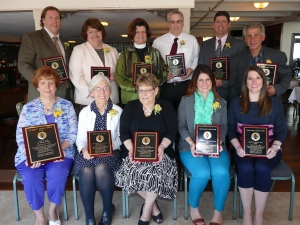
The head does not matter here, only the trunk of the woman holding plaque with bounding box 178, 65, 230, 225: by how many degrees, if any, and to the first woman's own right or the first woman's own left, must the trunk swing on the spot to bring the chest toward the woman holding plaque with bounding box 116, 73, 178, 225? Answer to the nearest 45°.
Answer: approximately 45° to the first woman's own right

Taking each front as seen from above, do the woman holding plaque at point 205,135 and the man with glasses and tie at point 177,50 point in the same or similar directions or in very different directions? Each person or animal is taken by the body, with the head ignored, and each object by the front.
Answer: same or similar directions

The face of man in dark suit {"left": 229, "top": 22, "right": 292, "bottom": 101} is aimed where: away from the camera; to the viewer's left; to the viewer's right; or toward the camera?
toward the camera

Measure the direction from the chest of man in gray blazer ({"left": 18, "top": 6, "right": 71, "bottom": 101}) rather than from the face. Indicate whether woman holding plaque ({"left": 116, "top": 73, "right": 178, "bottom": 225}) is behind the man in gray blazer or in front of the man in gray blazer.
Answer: in front

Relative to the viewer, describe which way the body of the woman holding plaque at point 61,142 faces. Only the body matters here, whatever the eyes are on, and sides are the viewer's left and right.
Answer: facing the viewer

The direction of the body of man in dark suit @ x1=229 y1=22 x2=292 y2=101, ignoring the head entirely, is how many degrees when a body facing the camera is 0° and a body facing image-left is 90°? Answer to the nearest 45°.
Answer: approximately 0°

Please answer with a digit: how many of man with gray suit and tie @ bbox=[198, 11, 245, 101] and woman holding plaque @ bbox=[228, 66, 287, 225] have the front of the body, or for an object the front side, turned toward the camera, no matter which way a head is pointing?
2

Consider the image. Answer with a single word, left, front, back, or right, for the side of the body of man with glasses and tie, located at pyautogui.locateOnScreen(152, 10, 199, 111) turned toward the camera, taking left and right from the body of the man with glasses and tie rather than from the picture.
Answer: front

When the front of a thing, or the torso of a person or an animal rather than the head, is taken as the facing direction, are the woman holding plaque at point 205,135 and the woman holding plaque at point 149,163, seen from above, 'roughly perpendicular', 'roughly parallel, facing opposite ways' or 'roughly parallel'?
roughly parallel

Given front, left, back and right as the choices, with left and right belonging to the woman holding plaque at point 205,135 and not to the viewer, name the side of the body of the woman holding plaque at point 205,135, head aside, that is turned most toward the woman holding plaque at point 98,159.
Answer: right

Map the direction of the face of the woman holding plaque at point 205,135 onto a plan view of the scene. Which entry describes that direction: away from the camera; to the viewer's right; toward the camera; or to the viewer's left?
toward the camera

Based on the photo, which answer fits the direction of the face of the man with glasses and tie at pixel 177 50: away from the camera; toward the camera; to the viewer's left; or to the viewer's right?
toward the camera
